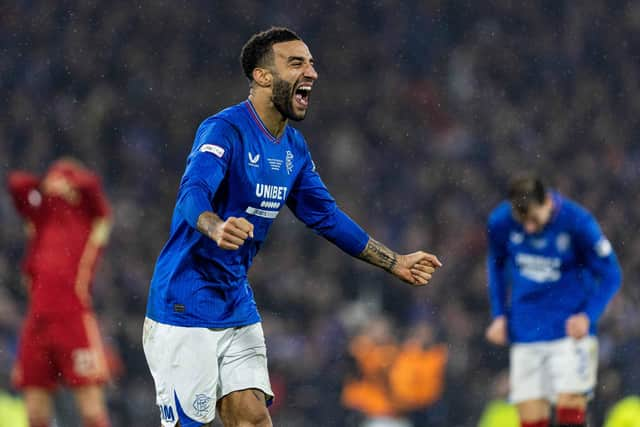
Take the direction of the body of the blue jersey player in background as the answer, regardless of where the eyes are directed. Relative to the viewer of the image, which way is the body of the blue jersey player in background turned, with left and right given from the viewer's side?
facing the viewer and to the left of the viewer

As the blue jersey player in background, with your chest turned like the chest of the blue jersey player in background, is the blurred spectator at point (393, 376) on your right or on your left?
on your right

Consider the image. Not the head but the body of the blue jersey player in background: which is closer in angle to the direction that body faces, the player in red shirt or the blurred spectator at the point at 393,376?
the player in red shirt

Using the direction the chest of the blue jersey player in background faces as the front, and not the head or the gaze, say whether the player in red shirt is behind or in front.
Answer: in front
